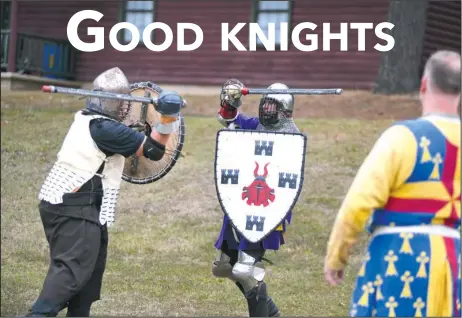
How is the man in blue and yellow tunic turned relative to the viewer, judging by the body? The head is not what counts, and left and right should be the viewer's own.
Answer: facing away from the viewer

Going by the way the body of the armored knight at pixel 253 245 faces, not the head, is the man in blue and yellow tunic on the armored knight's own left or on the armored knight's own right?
on the armored knight's own left

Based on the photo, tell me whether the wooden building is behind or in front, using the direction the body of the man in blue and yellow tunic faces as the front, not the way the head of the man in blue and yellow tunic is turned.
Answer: in front

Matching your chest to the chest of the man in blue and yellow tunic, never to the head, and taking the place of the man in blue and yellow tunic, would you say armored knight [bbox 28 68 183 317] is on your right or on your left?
on your left

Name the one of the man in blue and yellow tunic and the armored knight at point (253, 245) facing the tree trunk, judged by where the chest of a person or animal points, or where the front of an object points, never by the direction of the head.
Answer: the man in blue and yellow tunic

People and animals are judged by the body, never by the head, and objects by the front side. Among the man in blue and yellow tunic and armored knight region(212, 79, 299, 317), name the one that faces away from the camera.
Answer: the man in blue and yellow tunic

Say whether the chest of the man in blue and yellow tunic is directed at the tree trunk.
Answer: yes

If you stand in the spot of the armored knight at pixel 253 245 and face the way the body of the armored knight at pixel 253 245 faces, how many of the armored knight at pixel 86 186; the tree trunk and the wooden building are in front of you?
1

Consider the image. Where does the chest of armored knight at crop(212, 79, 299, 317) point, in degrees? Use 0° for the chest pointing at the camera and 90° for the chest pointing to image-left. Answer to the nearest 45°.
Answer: approximately 45°

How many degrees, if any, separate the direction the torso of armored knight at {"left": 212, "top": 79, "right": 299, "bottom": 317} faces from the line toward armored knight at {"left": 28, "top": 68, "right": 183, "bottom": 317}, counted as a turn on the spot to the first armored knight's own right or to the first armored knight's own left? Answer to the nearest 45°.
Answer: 0° — they already face them

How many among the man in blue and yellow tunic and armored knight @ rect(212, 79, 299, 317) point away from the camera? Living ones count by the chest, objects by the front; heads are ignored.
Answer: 1

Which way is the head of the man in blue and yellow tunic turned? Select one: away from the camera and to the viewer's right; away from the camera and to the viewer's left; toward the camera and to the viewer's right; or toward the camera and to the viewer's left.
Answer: away from the camera and to the viewer's left

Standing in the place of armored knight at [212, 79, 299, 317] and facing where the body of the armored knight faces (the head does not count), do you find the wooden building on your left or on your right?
on your right
